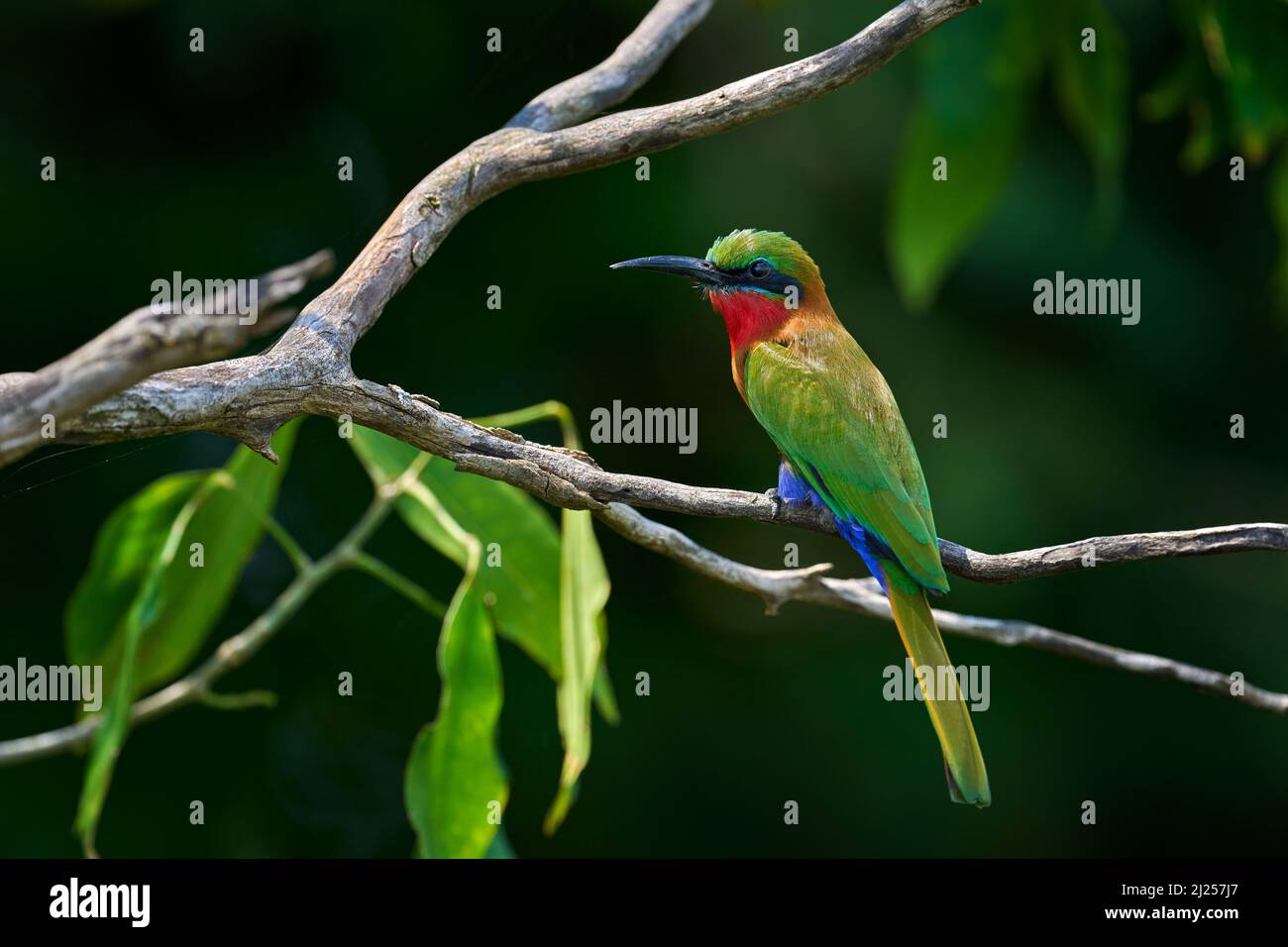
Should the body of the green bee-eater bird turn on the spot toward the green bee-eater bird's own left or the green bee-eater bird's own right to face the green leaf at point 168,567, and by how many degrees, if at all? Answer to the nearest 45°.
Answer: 0° — it already faces it

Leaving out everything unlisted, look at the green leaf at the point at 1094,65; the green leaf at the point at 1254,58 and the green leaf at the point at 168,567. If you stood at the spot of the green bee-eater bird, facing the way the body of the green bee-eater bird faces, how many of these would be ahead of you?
1

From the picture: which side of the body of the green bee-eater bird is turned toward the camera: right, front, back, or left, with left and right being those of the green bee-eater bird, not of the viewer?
left
